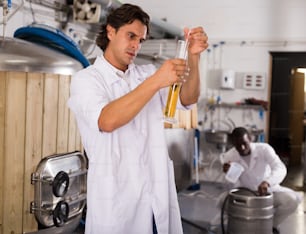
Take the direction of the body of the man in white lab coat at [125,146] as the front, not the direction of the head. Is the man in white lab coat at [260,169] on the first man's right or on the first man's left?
on the first man's left

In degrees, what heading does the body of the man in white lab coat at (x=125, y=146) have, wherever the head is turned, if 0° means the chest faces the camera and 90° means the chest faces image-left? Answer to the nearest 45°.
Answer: approximately 315°

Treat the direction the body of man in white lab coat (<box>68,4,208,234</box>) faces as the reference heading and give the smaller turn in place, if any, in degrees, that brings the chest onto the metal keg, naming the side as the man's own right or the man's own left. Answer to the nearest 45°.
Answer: approximately 90° to the man's own left
